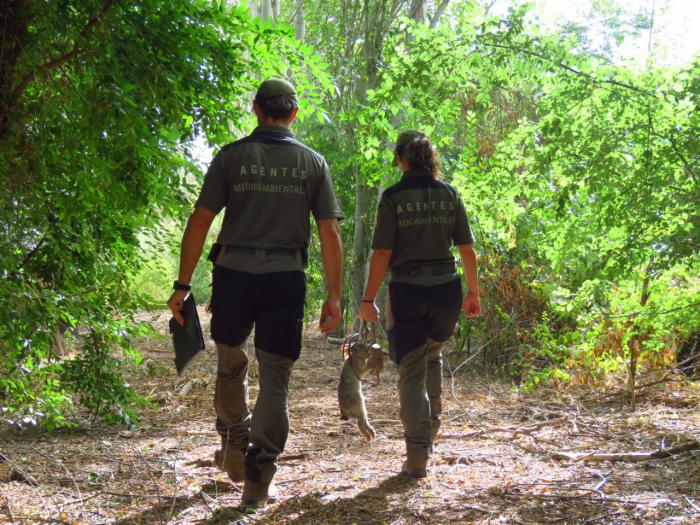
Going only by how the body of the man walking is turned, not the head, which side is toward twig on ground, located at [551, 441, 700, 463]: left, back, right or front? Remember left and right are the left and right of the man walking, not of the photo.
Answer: right

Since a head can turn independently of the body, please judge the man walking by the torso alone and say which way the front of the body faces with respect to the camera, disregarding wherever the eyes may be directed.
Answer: away from the camera

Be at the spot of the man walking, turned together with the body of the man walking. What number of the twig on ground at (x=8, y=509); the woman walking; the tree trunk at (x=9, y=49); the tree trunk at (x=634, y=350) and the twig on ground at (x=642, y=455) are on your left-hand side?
2

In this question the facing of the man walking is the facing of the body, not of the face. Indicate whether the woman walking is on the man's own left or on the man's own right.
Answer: on the man's own right

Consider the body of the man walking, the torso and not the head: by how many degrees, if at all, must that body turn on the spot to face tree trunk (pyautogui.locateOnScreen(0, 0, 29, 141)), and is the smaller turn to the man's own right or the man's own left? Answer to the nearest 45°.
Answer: approximately 90° to the man's own left

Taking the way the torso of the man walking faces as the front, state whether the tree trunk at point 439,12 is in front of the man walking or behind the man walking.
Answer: in front

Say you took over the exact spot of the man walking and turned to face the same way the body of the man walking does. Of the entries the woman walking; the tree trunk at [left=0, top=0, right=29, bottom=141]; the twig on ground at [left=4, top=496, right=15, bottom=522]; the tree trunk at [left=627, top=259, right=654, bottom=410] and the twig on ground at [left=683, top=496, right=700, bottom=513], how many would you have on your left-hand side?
2

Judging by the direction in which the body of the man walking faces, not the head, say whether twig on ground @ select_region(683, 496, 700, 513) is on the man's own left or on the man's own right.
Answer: on the man's own right

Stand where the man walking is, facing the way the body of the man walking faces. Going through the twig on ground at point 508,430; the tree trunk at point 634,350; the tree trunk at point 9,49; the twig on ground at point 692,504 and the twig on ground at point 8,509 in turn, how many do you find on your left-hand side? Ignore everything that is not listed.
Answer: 2

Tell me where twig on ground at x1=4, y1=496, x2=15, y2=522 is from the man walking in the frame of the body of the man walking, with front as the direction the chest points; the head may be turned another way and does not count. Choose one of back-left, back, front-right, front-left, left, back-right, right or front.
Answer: left

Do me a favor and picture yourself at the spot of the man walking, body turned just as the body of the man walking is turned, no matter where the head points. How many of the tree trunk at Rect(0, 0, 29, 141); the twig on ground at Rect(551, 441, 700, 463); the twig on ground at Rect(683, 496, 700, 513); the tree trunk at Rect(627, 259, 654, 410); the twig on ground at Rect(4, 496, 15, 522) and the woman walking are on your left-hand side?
2

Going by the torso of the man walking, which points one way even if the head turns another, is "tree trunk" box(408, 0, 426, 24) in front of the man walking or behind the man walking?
in front

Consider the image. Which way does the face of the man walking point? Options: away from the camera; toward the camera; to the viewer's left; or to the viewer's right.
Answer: away from the camera
